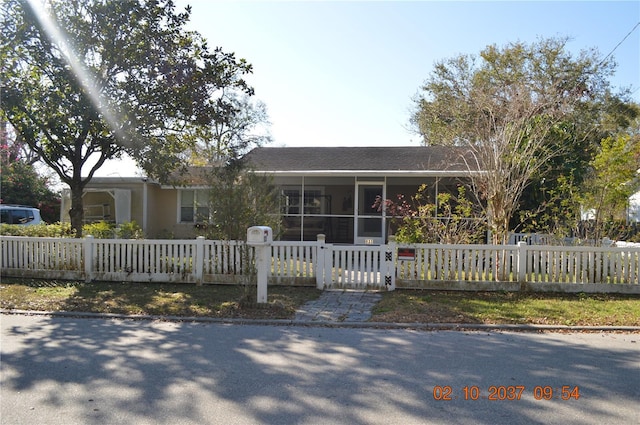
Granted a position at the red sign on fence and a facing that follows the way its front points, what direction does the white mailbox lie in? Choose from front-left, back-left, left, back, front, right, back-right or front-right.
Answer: front-right

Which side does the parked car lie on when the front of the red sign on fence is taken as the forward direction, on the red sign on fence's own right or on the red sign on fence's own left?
on the red sign on fence's own right

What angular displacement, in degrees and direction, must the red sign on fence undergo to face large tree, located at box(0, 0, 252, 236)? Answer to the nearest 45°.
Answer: approximately 90° to its right

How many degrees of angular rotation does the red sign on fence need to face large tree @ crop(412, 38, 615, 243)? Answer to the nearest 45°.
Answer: approximately 135° to its left

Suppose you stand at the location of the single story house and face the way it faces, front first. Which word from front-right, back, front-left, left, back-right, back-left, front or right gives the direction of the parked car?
right

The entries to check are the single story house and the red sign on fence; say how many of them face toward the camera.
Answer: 2

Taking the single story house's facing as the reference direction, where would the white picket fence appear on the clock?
The white picket fence is roughly at 12 o'clock from the single story house.

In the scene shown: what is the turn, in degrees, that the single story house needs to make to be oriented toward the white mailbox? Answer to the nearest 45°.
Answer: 0° — it already faces it

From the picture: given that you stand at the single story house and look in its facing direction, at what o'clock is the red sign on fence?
The red sign on fence is roughly at 12 o'clock from the single story house.
